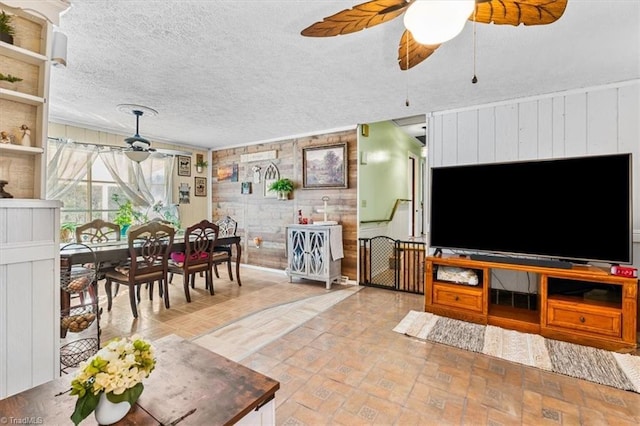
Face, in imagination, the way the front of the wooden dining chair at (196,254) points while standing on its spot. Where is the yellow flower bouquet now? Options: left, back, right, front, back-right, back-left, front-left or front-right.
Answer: back-left

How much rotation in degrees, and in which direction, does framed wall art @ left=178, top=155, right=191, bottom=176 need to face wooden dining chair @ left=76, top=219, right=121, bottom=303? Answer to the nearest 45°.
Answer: approximately 90° to its right

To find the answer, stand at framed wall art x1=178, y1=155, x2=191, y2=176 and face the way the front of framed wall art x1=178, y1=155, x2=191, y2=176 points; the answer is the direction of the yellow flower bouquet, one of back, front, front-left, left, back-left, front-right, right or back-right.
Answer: front-right

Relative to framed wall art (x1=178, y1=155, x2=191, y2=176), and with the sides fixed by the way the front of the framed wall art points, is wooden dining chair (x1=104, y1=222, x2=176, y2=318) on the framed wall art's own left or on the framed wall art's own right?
on the framed wall art's own right

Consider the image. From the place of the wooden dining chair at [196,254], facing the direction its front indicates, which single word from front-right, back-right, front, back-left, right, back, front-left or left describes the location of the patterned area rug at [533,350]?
back

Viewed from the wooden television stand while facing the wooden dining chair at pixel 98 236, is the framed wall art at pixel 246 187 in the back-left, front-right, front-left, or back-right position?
front-right

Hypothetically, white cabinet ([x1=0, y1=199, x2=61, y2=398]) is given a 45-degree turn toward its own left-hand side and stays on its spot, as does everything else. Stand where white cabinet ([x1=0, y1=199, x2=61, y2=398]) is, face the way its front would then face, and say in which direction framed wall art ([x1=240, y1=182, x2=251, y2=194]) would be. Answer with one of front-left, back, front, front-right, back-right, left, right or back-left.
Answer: front-left

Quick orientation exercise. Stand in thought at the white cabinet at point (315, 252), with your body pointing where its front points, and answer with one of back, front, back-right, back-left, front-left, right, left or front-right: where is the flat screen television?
left

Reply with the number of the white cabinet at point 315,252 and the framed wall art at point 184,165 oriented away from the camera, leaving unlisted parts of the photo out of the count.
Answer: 0

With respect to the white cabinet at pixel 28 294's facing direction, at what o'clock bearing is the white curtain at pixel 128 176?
The white curtain is roughly at 8 o'clock from the white cabinet.

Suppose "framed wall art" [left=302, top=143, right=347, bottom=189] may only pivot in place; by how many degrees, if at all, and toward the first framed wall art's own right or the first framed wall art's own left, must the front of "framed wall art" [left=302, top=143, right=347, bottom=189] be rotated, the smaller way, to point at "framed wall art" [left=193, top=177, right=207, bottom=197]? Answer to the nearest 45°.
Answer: approximately 90° to the first framed wall art's own right

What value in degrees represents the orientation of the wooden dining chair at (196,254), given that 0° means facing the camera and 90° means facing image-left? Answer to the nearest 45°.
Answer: approximately 135°

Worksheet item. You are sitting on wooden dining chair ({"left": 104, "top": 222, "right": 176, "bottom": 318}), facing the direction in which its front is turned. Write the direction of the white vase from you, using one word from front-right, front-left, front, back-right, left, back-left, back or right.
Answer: back-left

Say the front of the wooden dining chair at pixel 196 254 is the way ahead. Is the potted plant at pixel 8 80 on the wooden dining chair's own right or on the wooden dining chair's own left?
on the wooden dining chair's own left
